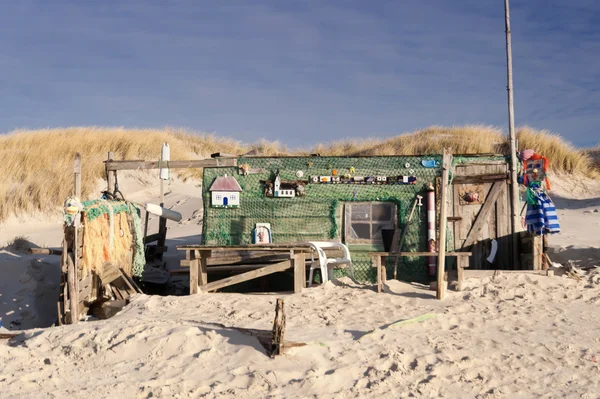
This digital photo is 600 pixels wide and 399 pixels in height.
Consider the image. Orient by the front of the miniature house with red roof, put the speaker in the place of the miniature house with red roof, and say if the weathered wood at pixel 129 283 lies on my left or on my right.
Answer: on my right

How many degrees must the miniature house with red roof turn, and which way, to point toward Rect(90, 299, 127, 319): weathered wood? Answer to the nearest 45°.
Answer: approximately 45° to its right

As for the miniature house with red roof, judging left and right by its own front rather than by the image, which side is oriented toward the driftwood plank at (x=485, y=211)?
left

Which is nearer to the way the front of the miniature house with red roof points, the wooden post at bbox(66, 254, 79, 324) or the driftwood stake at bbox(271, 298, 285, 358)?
the driftwood stake

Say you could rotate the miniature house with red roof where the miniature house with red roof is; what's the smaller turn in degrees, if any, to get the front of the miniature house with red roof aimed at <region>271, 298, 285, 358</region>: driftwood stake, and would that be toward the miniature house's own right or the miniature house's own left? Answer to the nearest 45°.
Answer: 0° — it already faces it

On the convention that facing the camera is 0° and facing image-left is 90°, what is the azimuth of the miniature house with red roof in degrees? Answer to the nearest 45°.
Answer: approximately 0°

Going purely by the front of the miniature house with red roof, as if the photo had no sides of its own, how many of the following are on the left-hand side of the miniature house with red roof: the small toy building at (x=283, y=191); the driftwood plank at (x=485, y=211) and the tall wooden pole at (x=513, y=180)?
3

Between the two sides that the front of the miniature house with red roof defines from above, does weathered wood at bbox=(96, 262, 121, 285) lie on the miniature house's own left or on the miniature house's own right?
on the miniature house's own right

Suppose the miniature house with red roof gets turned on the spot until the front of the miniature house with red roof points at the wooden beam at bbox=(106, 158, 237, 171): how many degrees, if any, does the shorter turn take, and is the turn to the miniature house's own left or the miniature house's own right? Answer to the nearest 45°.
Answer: approximately 90° to the miniature house's own right

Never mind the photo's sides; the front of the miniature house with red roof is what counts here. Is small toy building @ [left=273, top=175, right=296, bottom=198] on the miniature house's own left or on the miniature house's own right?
on the miniature house's own left

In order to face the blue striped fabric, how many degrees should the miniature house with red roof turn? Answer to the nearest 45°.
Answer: approximately 90° to its left
